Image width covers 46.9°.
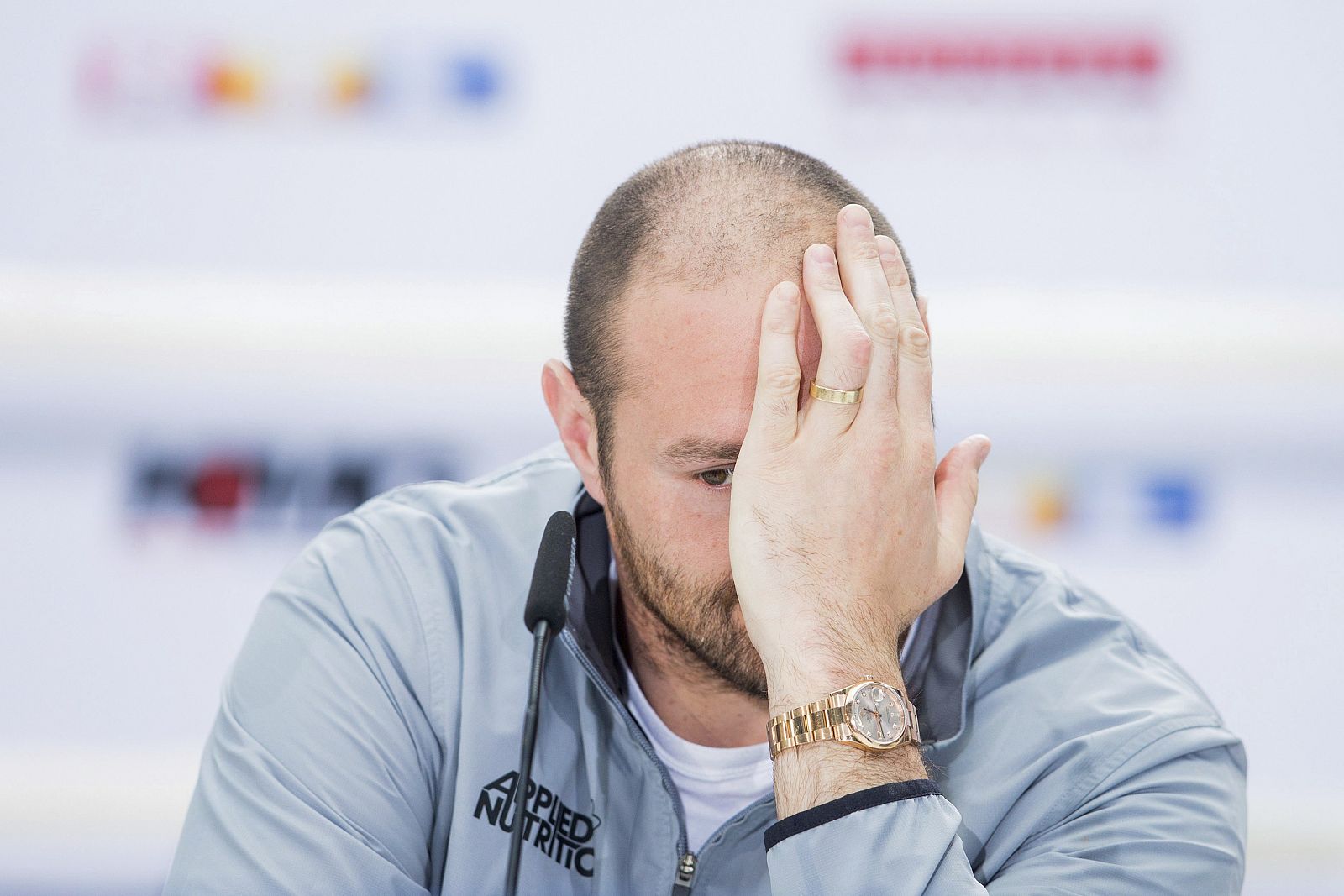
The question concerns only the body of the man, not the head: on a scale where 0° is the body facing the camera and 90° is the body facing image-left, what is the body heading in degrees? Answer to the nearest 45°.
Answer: approximately 0°
